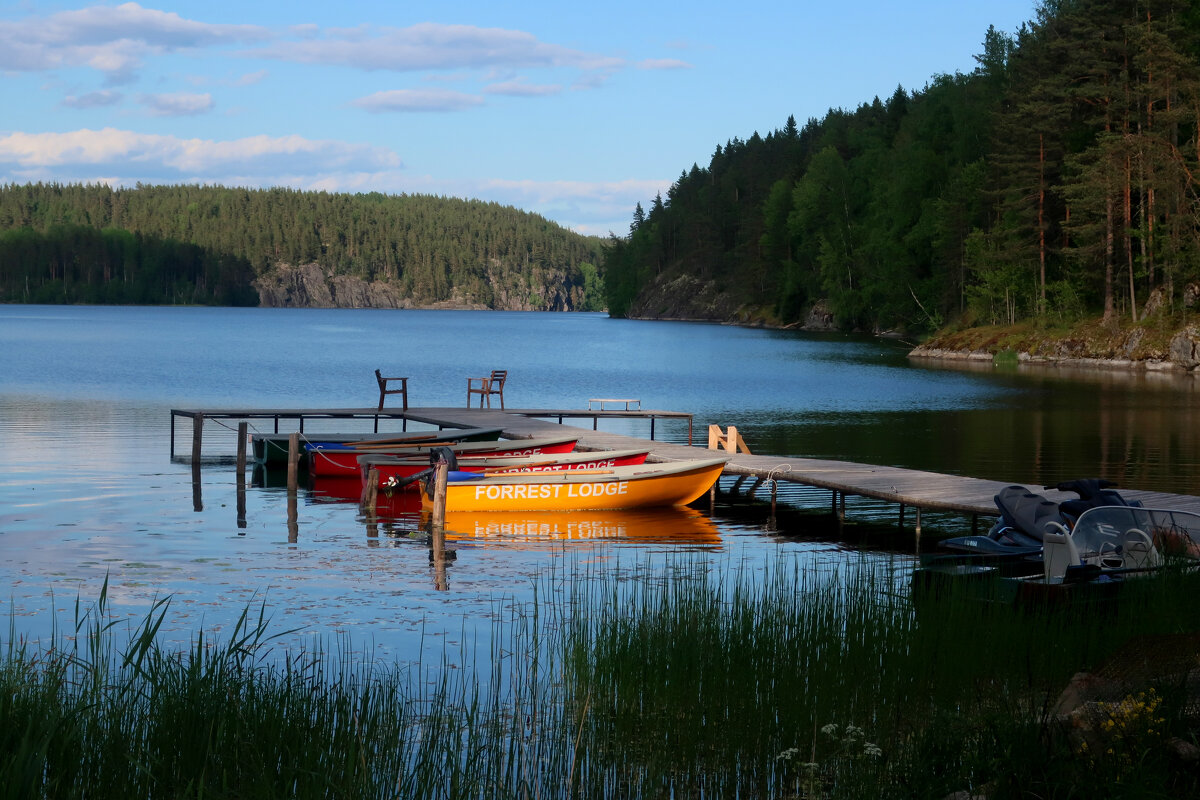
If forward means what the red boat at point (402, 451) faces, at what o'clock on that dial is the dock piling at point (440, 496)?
The dock piling is roughly at 3 o'clock from the red boat.

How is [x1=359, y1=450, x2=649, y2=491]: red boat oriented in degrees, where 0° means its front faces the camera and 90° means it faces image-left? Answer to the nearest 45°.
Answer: approximately 270°

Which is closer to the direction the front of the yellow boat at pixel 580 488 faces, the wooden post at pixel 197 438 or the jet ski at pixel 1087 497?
the jet ski

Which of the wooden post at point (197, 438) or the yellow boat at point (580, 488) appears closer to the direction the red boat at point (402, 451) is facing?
the yellow boat

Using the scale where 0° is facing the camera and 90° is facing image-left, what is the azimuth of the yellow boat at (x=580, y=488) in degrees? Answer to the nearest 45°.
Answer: approximately 270°

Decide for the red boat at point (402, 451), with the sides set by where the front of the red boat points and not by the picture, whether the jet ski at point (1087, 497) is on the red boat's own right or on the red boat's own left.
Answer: on the red boat's own right

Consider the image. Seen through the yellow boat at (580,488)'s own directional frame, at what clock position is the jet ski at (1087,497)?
The jet ski is roughly at 2 o'clock from the yellow boat.

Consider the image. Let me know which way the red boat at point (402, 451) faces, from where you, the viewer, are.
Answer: facing to the right of the viewer

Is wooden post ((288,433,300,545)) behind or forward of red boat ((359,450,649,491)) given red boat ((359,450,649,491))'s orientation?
behind
